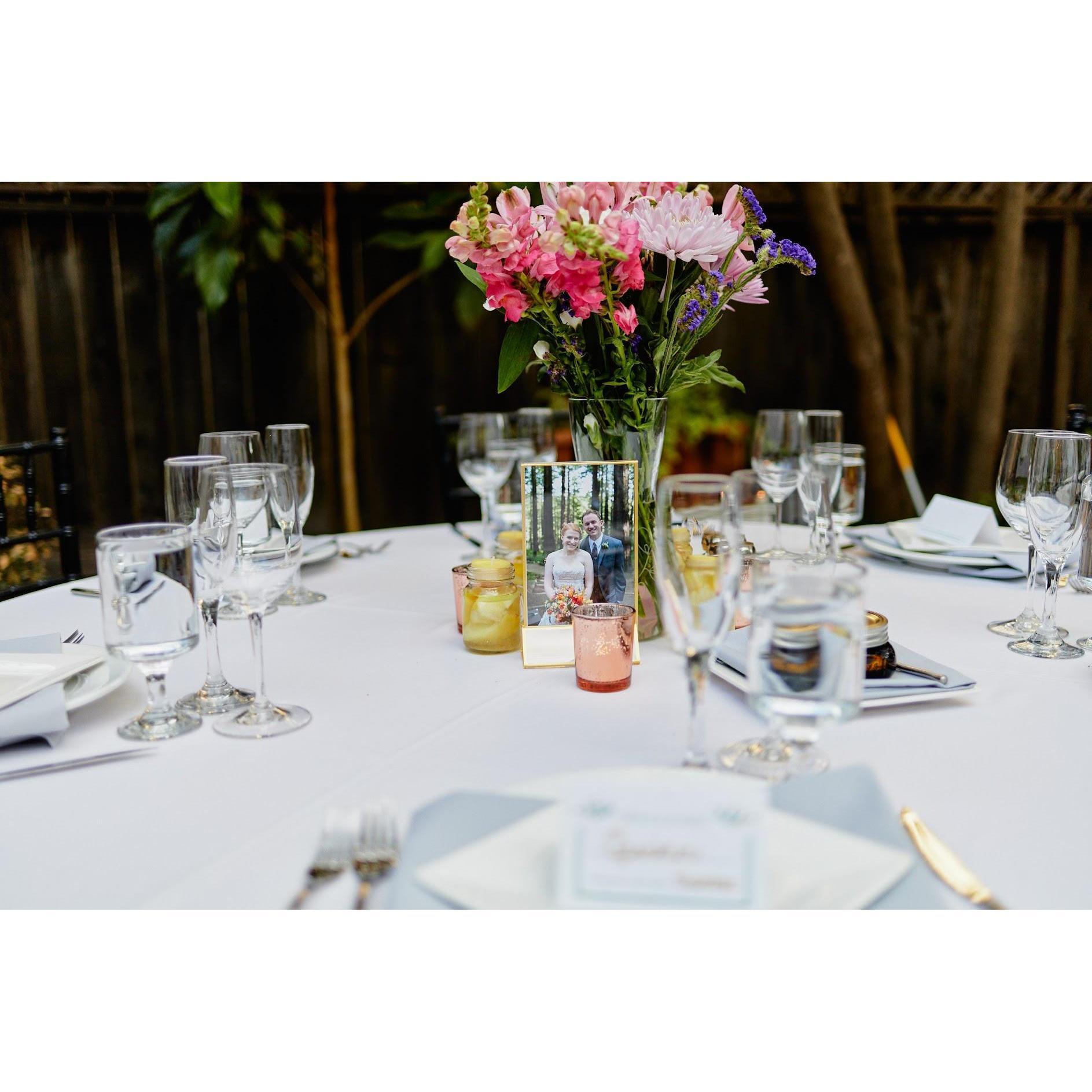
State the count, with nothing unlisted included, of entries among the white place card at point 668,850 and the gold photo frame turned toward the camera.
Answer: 2

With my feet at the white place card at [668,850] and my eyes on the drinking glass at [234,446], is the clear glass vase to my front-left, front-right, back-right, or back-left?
front-right

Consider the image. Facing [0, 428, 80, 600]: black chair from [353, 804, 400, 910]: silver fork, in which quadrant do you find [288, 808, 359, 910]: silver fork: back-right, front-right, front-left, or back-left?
front-left

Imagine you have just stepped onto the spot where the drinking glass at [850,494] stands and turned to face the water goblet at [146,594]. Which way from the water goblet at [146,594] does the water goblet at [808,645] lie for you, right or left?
left

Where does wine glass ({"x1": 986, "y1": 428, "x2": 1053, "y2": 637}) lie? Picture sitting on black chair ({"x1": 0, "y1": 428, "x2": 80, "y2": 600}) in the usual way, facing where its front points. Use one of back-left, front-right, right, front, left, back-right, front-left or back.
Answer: front

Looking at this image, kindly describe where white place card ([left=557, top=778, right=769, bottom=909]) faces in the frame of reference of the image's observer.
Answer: facing the viewer

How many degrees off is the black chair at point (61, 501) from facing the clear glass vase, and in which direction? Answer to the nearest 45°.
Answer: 0° — it already faces it

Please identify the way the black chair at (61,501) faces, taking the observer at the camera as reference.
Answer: facing the viewer and to the right of the viewer

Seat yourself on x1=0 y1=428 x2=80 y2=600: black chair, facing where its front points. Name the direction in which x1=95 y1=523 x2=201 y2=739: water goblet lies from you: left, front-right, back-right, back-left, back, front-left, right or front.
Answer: front-right

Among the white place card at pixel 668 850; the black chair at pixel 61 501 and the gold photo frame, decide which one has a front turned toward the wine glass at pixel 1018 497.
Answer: the black chair

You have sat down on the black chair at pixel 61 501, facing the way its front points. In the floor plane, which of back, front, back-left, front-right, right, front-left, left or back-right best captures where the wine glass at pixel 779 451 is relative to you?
front

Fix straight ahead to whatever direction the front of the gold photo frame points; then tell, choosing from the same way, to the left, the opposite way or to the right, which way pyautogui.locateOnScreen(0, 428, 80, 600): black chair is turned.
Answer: to the left

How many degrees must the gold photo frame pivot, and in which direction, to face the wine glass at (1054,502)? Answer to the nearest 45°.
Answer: approximately 90° to its left

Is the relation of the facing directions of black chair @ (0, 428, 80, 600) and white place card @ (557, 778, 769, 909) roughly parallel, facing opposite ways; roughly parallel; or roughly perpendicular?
roughly perpendicular

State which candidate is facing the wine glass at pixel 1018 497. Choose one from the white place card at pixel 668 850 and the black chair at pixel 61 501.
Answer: the black chair

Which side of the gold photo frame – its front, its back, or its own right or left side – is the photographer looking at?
front

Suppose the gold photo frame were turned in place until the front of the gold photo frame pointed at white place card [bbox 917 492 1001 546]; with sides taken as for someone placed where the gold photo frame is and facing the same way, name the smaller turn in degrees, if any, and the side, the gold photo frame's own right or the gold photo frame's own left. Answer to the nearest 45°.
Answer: approximately 135° to the gold photo frame's own left
